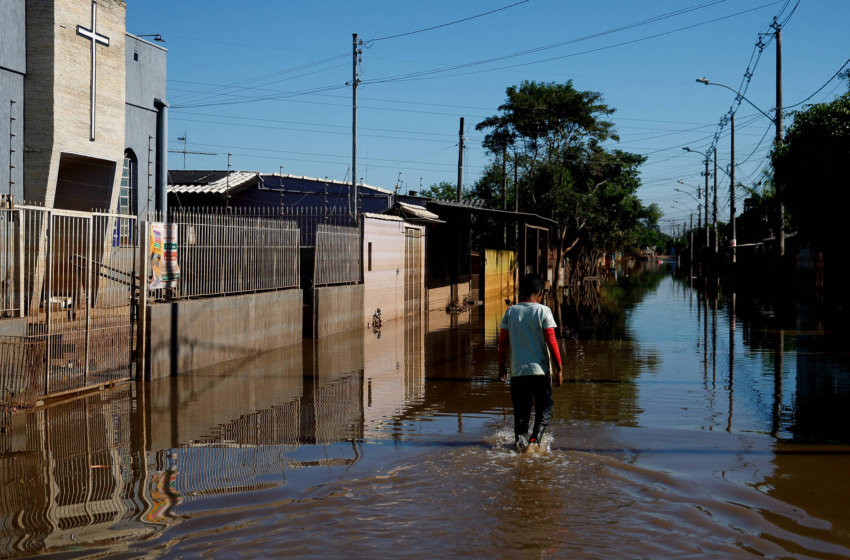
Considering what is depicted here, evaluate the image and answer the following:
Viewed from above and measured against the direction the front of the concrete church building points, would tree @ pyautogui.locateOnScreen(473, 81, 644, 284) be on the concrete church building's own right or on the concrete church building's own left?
on the concrete church building's own left

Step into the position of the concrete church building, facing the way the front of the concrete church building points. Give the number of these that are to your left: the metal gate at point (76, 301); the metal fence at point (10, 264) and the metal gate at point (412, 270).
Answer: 1

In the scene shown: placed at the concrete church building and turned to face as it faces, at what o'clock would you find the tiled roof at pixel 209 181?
The tiled roof is roughly at 8 o'clock from the concrete church building.

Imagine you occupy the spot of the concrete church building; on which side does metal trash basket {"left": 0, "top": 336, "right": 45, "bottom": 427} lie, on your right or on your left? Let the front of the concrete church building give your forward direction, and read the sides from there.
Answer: on your right

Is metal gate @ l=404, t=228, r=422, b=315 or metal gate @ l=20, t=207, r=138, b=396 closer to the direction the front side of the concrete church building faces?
the metal gate @ l=20, t=207, r=138, b=396

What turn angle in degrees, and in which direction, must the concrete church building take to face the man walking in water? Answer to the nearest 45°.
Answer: approximately 45° to its right

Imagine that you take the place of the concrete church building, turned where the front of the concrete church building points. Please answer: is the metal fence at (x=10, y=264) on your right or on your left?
on your right

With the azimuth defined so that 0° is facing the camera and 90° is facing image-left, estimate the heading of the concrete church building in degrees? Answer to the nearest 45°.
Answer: approximately 315°
